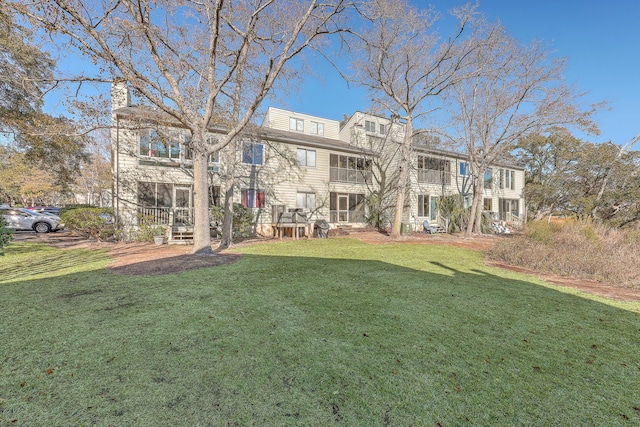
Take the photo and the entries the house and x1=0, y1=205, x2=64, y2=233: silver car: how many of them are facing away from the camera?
0

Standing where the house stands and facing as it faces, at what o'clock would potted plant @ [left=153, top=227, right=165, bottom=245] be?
The potted plant is roughly at 3 o'clock from the house.

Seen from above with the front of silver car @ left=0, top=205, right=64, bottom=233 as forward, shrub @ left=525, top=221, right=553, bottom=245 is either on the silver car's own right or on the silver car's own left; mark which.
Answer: on the silver car's own right

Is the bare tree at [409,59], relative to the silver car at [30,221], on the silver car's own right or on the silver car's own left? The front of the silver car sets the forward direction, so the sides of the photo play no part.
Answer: on the silver car's own right

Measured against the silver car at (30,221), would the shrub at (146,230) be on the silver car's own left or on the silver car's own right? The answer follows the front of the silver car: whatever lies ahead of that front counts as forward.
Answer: on the silver car's own right

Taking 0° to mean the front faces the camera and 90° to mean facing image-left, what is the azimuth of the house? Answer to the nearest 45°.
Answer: approximately 315°

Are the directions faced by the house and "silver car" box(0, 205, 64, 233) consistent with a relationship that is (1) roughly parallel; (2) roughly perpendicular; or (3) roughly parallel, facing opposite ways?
roughly perpendicular

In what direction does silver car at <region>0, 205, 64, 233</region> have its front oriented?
to the viewer's right
